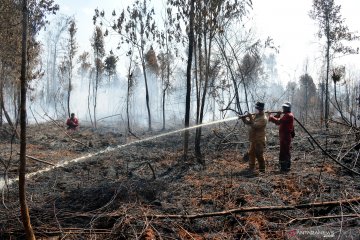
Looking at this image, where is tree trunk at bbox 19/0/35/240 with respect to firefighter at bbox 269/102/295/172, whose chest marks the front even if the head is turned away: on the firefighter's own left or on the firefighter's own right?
on the firefighter's own left

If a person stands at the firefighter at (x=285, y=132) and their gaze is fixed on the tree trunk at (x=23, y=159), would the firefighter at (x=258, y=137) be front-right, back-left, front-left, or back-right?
front-right

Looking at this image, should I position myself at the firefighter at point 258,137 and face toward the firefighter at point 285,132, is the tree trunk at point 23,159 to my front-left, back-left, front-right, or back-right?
back-right

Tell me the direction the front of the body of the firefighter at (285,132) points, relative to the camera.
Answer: to the viewer's left

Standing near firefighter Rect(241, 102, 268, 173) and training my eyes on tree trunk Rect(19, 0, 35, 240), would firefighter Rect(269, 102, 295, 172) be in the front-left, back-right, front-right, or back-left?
back-left

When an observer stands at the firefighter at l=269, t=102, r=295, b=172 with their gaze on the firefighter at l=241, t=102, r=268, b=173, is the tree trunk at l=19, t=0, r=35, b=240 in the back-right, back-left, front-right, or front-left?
front-left
